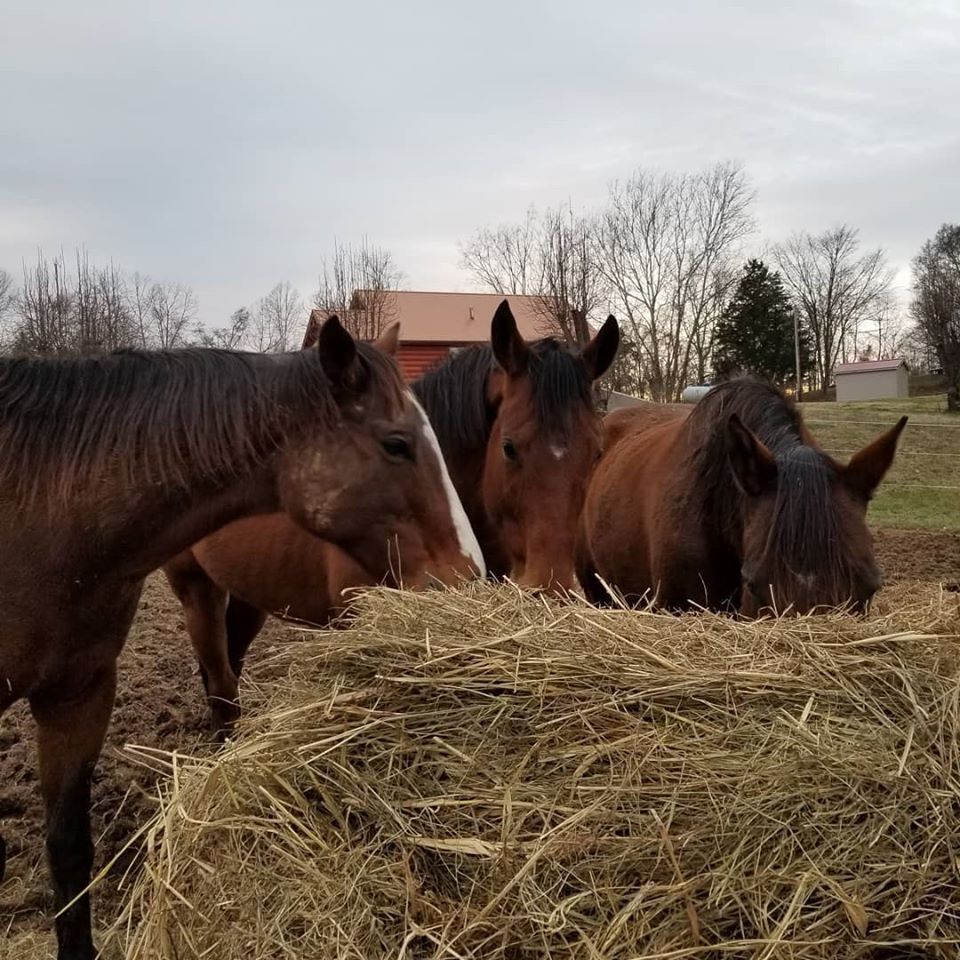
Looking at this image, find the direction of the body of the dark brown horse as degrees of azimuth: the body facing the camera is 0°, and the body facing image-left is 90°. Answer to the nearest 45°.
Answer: approximately 270°

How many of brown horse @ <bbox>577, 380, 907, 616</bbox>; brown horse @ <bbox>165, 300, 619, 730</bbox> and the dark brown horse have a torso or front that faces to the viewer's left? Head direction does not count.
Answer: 0

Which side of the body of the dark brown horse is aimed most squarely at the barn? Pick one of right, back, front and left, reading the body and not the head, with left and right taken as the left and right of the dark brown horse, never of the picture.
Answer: left

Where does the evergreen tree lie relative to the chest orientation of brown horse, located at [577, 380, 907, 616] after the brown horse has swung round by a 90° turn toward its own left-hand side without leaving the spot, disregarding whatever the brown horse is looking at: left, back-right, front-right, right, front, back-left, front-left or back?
front-left

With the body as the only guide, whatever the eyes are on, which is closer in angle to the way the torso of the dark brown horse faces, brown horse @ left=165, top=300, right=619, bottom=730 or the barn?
the brown horse

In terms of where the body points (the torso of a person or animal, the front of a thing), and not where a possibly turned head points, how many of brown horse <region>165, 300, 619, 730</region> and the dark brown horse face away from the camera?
0

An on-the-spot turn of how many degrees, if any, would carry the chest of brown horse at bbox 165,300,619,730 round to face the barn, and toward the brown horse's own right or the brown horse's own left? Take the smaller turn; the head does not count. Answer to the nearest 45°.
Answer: approximately 135° to the brown horse's own left

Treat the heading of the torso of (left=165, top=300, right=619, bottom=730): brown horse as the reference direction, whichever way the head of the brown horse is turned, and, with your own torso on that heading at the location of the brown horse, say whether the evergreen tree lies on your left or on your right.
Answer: on your left

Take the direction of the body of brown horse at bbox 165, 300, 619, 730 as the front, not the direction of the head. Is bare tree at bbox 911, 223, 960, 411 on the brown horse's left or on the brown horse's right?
on the brown horse's left

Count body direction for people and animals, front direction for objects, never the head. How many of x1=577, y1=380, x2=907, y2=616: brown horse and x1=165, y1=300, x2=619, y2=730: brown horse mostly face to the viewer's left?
0

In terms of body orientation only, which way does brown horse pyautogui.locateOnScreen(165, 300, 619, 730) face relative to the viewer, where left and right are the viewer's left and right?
facing the viewer and to the right of the viewer

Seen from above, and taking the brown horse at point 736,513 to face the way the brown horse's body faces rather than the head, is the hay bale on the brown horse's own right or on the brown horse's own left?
on the brown horse's own right
